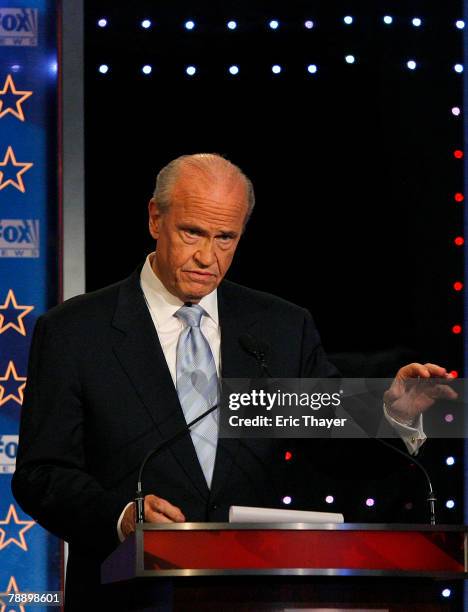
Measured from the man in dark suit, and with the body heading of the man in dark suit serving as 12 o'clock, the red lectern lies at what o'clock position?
The red lectern is roughly at 1 o'clock from the man in dark suit.

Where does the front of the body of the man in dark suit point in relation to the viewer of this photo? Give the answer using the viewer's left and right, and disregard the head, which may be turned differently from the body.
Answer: facing the viewer and to the right of the viewer
